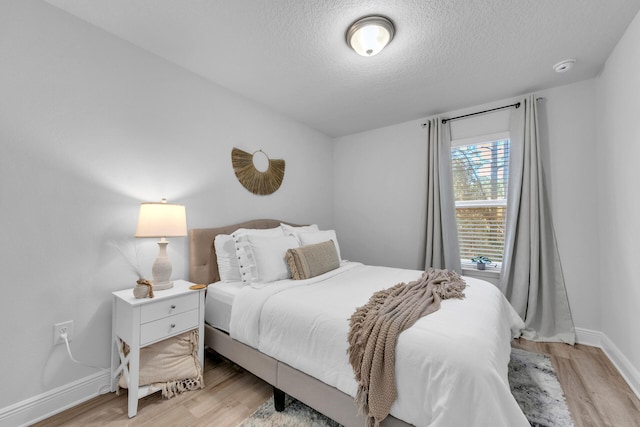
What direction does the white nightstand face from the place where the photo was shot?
facing the viewer and to the right of the viewer

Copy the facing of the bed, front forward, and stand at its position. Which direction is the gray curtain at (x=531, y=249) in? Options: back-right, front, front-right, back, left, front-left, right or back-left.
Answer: left

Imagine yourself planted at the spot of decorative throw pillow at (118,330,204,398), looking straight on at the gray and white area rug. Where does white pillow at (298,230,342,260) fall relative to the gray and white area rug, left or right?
left

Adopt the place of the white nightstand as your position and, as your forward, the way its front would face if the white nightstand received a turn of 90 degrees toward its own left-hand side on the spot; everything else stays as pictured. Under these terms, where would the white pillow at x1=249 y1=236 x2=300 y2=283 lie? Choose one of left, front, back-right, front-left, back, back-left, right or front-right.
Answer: front-right

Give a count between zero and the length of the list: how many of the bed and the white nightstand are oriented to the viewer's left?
0

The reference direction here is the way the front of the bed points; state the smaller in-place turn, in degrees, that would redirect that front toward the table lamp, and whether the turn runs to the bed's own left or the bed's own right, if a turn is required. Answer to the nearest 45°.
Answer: approximately 135° to the bed's own right
